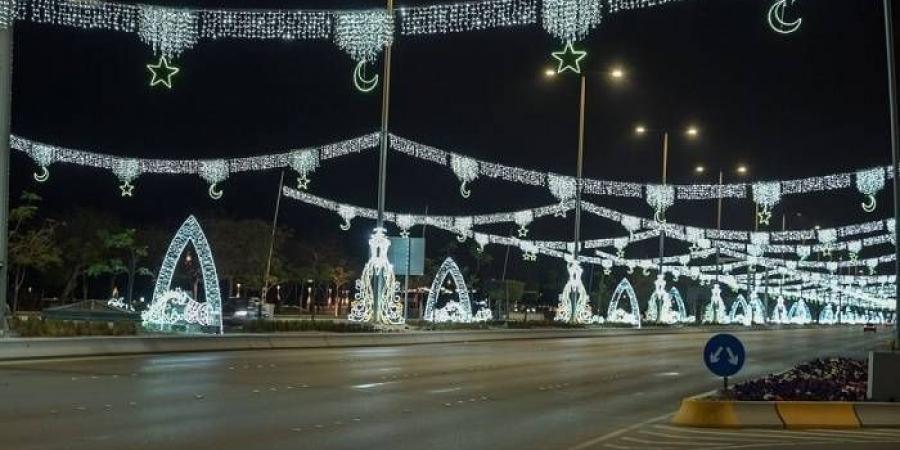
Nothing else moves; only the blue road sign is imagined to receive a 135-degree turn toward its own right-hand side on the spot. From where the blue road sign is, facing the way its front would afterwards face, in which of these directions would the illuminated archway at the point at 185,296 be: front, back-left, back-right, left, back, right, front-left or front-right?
front

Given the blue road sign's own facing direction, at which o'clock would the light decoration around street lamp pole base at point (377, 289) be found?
The light decoration around street lamp pole base is roughly at 5 o'clock from the blue road sign.

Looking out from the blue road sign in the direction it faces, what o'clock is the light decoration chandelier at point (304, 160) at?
The light decoration chandelier is roughly at 5 o'clock from the blue road sign.

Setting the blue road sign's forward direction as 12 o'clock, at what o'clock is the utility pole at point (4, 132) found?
The utility pole is roughly at 4 o'clock from the blue road sign.

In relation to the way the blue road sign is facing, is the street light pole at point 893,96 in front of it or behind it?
behind

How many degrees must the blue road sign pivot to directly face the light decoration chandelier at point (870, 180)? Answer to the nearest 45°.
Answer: approximately 180°

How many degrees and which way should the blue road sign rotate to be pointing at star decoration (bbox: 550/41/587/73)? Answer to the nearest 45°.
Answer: approximately 180°

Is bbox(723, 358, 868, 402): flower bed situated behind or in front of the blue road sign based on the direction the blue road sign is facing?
behind

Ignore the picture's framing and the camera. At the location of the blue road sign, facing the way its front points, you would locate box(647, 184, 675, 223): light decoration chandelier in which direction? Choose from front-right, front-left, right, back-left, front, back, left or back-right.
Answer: back

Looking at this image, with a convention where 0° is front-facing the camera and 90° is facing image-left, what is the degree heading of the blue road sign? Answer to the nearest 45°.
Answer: approximately 0°
